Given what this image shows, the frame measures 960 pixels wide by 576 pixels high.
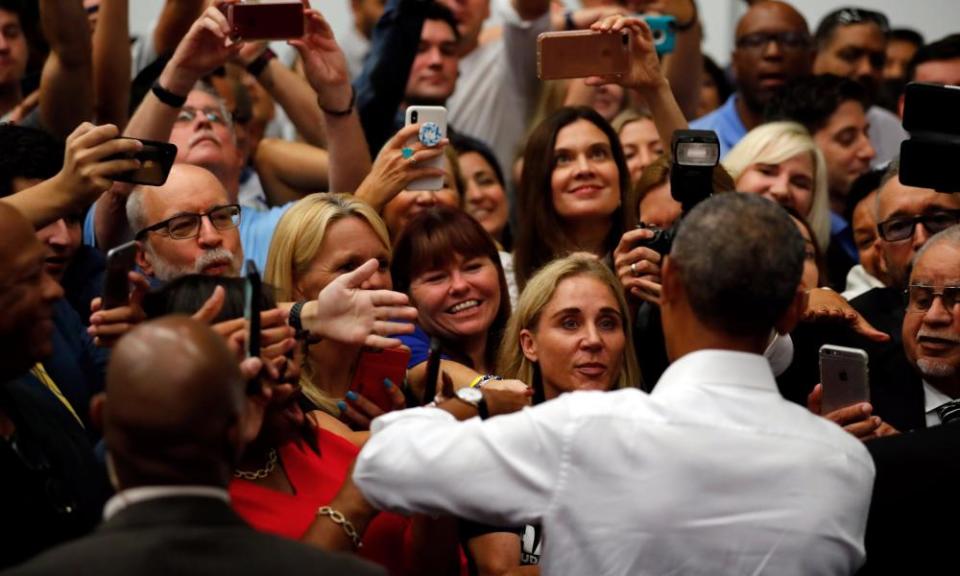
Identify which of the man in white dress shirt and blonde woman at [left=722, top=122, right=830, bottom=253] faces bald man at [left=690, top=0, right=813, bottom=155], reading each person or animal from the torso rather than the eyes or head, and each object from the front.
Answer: the man in white dress shirt

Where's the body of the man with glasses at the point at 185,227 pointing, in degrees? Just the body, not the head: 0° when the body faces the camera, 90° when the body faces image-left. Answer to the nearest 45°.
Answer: approximately 315°

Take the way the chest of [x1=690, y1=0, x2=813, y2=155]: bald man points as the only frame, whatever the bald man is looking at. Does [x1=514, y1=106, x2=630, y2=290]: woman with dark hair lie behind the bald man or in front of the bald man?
in front

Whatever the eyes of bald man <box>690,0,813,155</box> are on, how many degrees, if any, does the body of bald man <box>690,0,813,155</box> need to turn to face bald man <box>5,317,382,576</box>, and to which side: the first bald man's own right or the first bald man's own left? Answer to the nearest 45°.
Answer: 0° — they already face them

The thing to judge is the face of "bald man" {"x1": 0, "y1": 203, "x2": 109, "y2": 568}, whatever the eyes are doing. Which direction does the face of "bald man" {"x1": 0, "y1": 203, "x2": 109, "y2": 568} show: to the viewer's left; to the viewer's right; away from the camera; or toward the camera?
to the viewer's right

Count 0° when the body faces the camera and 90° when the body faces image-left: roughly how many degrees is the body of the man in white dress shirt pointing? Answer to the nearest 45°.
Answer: approximately 180°

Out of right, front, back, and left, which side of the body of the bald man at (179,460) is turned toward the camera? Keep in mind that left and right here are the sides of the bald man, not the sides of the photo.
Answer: back

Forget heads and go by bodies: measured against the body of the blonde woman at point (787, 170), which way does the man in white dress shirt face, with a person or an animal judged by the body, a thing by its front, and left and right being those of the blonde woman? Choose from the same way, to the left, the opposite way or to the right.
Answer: the opposite way

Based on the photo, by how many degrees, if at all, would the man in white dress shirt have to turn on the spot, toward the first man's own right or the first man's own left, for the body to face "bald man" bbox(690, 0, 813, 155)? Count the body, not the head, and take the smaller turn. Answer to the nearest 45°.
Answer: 0° — they already face them

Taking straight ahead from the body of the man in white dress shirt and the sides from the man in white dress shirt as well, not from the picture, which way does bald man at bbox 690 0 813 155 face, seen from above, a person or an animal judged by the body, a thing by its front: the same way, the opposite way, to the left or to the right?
the opposite way
